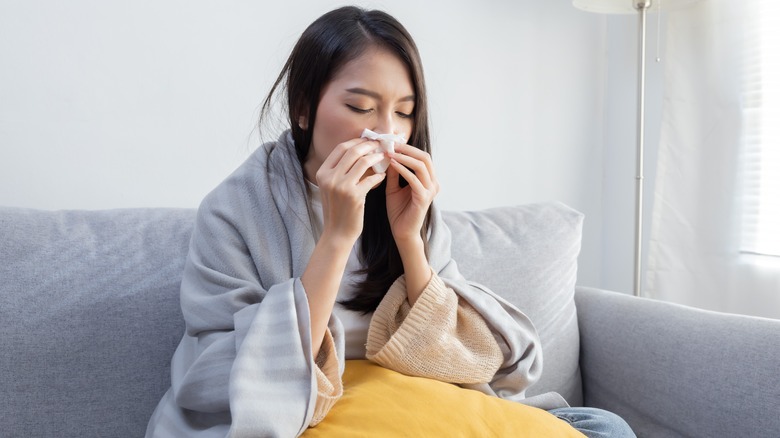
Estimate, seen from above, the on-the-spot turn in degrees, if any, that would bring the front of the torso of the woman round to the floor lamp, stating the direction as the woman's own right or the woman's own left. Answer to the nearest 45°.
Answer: approximately 90° to the woman's own left

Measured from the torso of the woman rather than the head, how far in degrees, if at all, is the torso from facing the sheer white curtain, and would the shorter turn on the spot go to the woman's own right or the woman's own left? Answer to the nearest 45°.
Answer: approximately 90° to the woman's own left

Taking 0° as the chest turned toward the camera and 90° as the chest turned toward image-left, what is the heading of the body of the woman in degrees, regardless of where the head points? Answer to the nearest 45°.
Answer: approximately 315°
